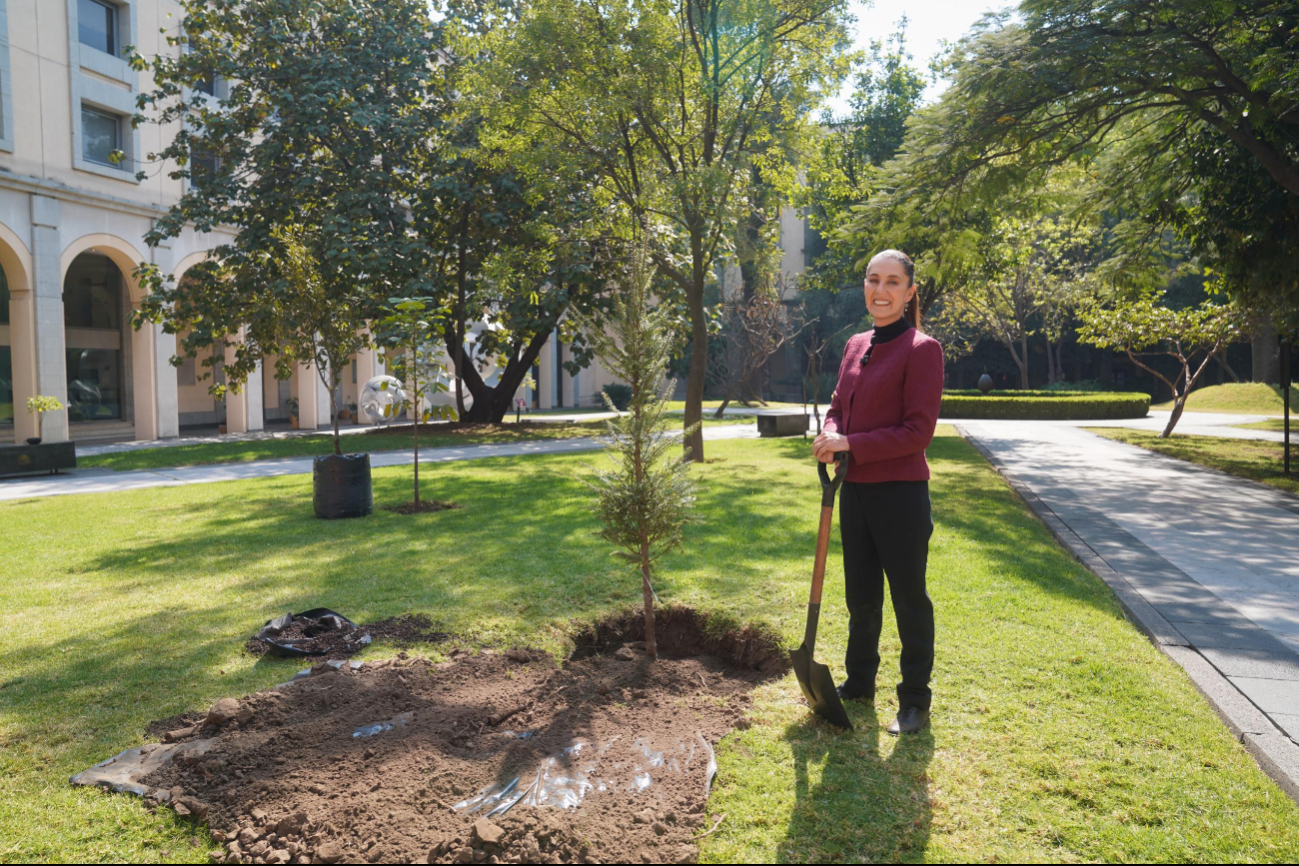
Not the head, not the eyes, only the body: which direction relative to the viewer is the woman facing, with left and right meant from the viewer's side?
facing the viewer and to the left of the viewer

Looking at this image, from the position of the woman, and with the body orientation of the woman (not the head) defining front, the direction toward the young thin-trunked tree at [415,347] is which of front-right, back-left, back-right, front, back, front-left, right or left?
right

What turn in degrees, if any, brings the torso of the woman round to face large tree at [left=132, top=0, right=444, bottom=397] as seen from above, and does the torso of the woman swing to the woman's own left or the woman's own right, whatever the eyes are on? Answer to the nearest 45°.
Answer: approximately 90° to the woman's own right

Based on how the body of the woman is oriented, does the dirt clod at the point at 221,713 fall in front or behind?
in front

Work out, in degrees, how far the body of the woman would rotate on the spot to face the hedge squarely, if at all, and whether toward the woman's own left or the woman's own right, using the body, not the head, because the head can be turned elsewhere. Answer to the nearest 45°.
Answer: approximately 135° to the woman's own right

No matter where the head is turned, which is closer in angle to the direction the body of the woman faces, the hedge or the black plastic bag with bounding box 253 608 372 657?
the black plastic bag

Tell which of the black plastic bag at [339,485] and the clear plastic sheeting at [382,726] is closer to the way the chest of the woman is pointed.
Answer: the clear plastic sheeting
